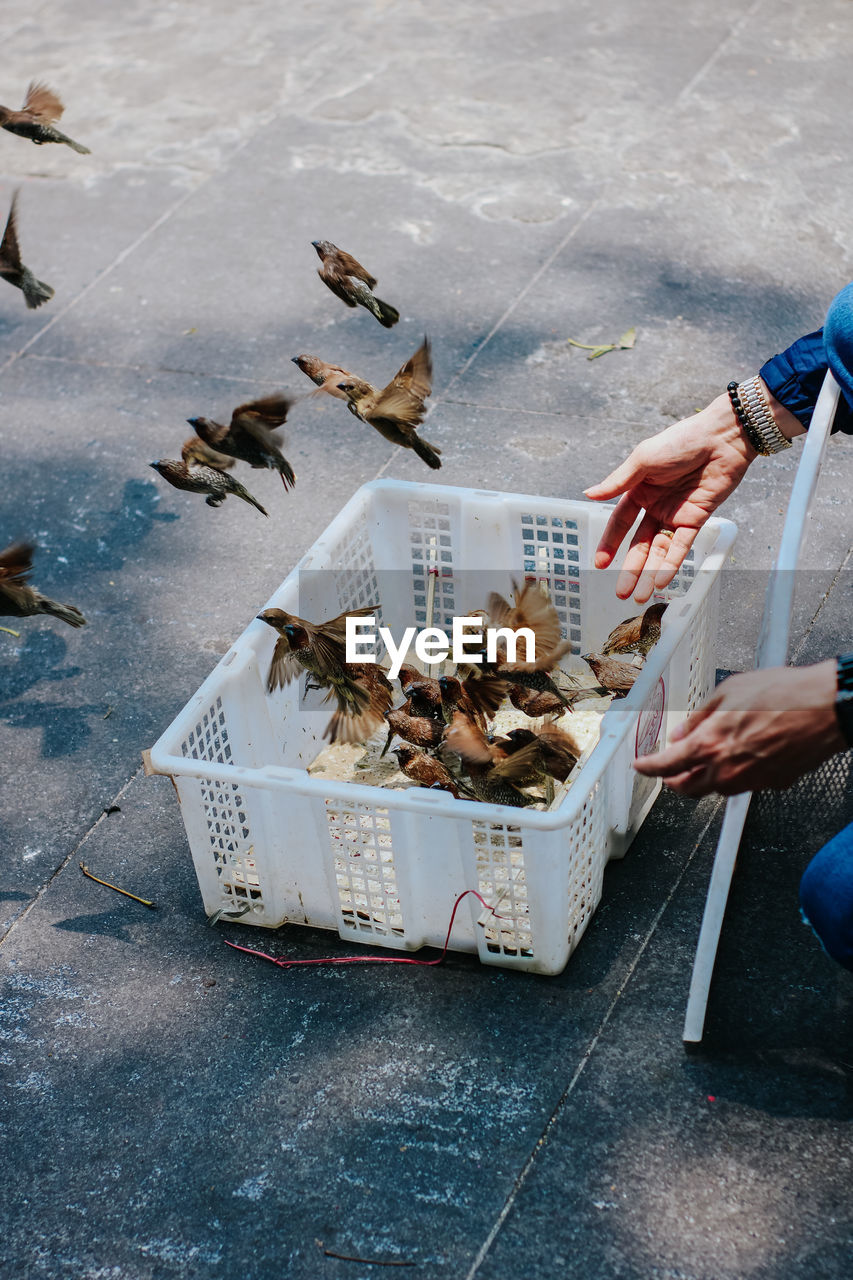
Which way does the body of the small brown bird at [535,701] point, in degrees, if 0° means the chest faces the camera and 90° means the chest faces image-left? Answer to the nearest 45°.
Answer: approximately 90°

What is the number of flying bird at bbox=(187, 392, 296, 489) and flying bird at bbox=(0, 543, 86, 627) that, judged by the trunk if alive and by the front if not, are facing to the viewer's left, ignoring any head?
2

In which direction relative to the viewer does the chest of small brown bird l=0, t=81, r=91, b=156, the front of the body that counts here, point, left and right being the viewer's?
facing to the left of the viewer

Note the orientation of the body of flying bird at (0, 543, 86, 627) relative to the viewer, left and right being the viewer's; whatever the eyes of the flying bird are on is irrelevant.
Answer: facing to the left of the viewer

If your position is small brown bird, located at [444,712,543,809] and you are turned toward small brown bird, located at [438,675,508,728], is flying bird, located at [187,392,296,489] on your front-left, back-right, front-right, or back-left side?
front-left

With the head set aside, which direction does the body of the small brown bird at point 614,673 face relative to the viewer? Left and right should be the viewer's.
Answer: facing to the left of the viewer

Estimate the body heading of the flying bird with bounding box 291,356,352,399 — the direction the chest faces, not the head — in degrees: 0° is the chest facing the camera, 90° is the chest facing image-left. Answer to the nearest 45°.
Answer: approximately 90°

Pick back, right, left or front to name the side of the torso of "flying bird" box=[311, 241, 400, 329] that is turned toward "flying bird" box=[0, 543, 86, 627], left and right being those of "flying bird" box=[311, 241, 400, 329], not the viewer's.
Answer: left
